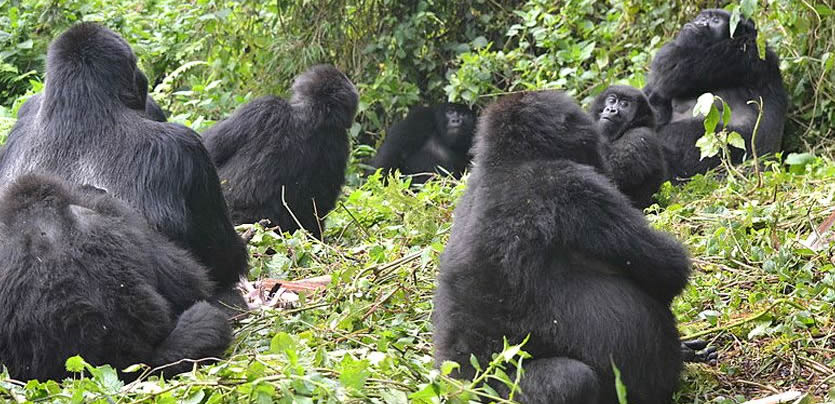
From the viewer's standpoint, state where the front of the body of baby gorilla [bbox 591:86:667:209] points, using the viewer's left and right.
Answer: facing the viewer and to the left of the viewer

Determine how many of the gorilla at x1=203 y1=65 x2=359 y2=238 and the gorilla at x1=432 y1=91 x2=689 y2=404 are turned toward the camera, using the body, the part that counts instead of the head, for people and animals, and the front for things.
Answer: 0

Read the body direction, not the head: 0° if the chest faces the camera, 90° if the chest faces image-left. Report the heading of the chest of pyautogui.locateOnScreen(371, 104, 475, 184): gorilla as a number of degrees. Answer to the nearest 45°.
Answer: approximately 315°

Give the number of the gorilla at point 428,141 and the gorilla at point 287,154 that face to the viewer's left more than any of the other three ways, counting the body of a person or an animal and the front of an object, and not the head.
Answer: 0

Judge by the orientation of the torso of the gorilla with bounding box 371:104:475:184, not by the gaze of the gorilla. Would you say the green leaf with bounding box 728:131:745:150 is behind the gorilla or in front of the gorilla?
in front

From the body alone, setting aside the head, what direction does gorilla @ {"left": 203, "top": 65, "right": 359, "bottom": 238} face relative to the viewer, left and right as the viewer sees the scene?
facing away from the viewer and to the right of the viewer

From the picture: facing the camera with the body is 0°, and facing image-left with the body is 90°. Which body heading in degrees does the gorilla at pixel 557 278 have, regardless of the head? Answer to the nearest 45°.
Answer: approximately 225°

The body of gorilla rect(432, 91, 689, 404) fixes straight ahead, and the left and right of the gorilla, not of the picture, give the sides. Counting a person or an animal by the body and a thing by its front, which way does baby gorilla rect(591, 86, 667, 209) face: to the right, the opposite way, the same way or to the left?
the opposite way

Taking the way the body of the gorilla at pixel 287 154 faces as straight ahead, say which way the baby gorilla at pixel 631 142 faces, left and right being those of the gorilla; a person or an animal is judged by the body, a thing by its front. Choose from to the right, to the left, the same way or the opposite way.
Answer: the opposite way

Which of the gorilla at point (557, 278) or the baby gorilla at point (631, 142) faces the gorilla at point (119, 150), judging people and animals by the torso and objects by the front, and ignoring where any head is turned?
the baby gorilla
